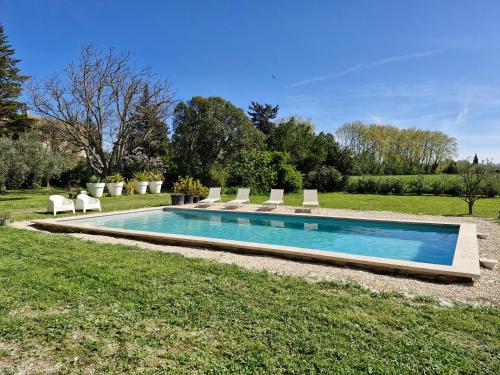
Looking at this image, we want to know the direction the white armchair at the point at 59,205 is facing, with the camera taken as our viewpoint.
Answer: facing the viewer and to the right of the viewer

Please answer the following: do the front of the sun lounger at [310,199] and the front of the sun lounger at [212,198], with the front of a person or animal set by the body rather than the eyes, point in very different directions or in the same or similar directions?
same or similar directions

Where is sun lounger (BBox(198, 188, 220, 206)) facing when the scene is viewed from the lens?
facing the viewer and to the left of the viewer

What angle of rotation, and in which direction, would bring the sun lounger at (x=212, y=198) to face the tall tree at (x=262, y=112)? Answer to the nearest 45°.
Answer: approximately 135° to its right

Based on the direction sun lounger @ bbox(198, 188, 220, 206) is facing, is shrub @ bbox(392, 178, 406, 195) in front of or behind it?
behind

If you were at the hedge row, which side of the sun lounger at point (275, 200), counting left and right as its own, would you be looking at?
back

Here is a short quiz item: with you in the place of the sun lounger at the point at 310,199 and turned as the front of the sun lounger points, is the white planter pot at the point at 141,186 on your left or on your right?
on your right

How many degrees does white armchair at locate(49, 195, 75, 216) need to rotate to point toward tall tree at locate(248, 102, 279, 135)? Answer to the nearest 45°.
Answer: approximately 90° to its left

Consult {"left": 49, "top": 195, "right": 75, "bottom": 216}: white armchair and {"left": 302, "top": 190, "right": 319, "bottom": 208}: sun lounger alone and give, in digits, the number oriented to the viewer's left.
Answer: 0

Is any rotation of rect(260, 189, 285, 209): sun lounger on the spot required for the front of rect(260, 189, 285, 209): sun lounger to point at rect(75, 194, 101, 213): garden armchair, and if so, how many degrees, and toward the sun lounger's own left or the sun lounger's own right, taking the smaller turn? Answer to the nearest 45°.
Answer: approximately 45° to the sun lounger's own right

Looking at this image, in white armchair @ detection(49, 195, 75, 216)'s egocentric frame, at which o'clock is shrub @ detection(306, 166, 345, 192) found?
The shrub is roughly at 10 o'clock from the white armchair.

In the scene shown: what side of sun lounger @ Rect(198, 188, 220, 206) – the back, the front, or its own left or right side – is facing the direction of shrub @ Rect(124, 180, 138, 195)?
right

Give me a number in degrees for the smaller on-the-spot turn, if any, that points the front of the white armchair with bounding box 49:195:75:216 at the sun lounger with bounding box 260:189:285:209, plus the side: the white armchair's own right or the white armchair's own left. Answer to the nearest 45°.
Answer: approximately 45° to the white armchair's own left

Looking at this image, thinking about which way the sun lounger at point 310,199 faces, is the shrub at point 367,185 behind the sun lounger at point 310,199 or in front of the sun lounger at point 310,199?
behind

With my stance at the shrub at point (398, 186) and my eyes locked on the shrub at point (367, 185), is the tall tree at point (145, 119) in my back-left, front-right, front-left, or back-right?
front-left

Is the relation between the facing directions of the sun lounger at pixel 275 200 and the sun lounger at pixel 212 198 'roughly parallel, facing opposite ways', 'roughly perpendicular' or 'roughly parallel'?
roughly parallel

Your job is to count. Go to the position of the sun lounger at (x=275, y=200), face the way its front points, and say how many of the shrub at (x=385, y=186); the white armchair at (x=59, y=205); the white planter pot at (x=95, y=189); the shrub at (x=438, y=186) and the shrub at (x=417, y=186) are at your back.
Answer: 3

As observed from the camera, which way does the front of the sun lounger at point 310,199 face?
facing the viewer
